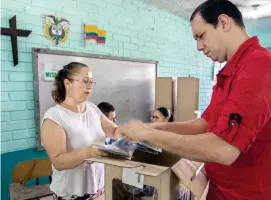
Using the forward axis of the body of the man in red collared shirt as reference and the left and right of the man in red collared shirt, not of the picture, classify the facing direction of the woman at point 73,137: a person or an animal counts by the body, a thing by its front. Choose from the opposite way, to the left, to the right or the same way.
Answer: the opposite way

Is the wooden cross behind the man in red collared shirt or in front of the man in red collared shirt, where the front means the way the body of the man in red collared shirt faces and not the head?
in front

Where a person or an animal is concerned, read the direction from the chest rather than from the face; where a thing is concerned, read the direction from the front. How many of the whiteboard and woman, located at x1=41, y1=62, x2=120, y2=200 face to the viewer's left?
0

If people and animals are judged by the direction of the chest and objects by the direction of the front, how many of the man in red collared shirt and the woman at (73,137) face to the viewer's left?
1

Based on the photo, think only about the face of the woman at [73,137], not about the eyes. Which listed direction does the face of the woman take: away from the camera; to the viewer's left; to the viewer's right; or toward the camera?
to the viewer's right

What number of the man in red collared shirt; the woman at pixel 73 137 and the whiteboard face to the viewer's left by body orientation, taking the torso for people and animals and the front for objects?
1

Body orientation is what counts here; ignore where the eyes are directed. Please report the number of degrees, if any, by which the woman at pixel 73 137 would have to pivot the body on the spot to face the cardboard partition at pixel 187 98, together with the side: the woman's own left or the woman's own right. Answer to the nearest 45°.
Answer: approximately 90° to the woman's own left

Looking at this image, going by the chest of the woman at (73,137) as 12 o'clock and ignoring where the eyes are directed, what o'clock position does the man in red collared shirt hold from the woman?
The man in red collared shirt is roughly at 12 o'clock from the woman.

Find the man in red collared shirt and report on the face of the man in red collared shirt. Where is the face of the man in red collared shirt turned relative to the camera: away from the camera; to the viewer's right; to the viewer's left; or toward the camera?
to the viewer's left

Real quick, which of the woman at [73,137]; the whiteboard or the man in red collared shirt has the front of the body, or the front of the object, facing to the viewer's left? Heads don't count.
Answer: the man in red collared shirt

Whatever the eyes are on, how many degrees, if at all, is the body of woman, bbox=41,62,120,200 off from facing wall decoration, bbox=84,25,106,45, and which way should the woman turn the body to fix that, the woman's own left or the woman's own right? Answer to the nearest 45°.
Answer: approximately 135° to the woman's own left

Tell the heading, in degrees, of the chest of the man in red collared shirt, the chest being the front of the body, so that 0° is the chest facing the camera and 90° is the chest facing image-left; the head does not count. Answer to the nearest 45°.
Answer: approximately 90°
